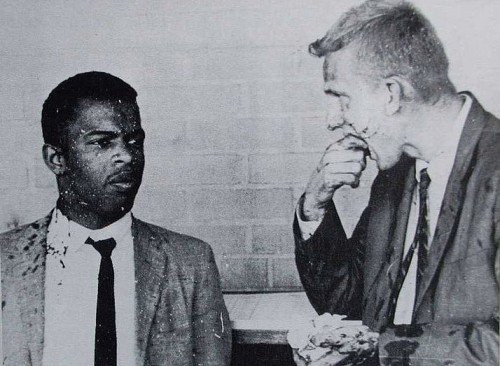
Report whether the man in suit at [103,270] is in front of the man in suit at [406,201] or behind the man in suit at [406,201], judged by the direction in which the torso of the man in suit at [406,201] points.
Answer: in front

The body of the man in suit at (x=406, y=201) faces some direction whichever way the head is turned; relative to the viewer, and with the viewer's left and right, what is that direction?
facing the viewer and to the left of the viewer

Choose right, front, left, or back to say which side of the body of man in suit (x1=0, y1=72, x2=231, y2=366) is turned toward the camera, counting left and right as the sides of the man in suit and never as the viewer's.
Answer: front

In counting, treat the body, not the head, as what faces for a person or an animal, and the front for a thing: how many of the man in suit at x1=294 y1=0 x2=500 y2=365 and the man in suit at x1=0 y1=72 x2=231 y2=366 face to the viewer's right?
0

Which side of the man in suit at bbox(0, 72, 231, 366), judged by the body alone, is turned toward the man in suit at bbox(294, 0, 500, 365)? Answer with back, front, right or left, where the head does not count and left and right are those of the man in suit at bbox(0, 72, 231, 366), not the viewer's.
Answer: left

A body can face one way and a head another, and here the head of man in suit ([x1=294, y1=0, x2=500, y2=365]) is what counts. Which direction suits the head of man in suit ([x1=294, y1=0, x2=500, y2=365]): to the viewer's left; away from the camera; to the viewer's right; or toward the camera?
to the viewer's left

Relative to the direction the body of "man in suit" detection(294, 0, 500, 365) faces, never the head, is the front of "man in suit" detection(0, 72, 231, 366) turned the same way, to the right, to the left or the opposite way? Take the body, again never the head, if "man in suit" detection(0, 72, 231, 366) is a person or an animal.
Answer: to the left

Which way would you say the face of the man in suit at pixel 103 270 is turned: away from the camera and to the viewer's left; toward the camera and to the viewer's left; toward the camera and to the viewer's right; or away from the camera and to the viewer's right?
toward the camera and to the viewer's right
